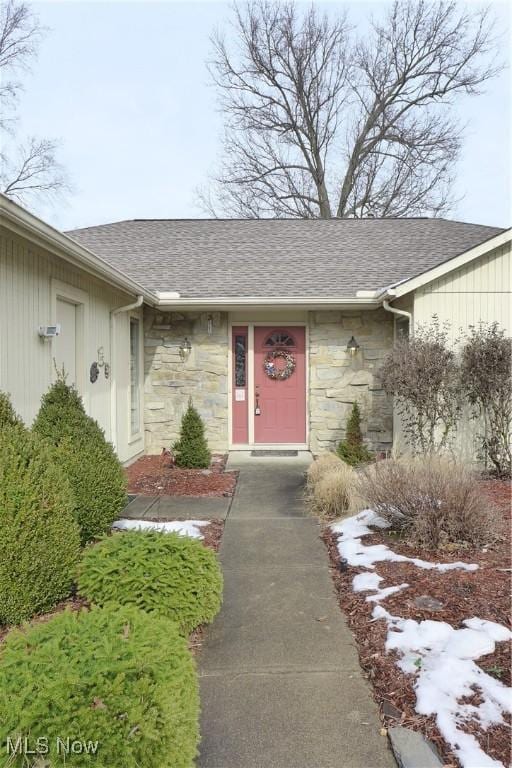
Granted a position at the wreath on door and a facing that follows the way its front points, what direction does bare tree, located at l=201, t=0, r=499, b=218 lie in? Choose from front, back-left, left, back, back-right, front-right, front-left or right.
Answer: back

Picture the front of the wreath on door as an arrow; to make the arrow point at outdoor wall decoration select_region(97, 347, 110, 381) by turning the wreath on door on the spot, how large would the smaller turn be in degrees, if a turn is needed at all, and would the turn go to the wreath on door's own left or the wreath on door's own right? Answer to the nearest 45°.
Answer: approximately 45° to the wreath on door's own right

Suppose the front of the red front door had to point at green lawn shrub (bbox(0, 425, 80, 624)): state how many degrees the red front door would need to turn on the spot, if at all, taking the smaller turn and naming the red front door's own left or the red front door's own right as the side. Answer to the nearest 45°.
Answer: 0° — it already faces it

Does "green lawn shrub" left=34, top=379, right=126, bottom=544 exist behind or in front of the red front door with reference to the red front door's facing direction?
in front

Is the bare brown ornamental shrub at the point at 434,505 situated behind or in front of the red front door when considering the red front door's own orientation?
in front

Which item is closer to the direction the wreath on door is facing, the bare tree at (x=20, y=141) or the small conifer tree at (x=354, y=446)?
the small conifer tree

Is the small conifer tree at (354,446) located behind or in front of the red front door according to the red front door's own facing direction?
in front

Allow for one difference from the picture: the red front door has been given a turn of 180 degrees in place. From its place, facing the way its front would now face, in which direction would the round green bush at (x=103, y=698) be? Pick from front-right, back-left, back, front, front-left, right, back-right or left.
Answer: back

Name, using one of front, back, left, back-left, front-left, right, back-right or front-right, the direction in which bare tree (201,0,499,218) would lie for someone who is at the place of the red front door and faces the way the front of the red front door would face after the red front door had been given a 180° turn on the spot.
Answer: front

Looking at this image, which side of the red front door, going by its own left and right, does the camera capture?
front

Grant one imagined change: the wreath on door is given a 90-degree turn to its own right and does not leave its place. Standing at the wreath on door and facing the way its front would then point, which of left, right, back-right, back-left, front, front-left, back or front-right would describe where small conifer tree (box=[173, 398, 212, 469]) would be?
front-left

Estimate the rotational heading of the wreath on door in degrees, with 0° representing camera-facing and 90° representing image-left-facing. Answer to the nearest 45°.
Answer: approximately 0°

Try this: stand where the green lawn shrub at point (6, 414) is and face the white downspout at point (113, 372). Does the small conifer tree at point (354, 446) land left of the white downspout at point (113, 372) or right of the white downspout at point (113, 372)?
right

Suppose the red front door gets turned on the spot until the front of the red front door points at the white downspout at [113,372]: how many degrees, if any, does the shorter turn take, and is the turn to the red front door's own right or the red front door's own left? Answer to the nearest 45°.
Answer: approximately 45° to the red front door's own right

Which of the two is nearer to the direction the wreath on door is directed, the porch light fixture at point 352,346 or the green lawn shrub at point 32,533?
the green lawn shrub

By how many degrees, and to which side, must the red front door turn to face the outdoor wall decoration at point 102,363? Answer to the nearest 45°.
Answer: approximately 45° to its right

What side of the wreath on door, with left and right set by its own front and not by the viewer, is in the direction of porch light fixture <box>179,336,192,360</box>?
right

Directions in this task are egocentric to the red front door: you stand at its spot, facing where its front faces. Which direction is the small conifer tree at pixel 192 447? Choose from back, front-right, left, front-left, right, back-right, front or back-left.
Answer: front-right
